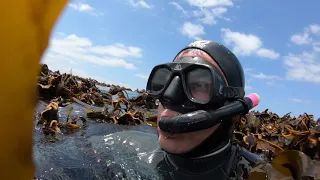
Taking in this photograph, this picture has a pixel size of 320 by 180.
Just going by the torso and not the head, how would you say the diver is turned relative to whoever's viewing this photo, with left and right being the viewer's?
facing the viewer and to the left of the viewer

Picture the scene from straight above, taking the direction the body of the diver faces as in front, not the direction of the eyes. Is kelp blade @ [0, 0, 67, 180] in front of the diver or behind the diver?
in front

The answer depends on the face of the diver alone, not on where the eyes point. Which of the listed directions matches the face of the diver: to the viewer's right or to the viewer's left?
to the viewer's left
